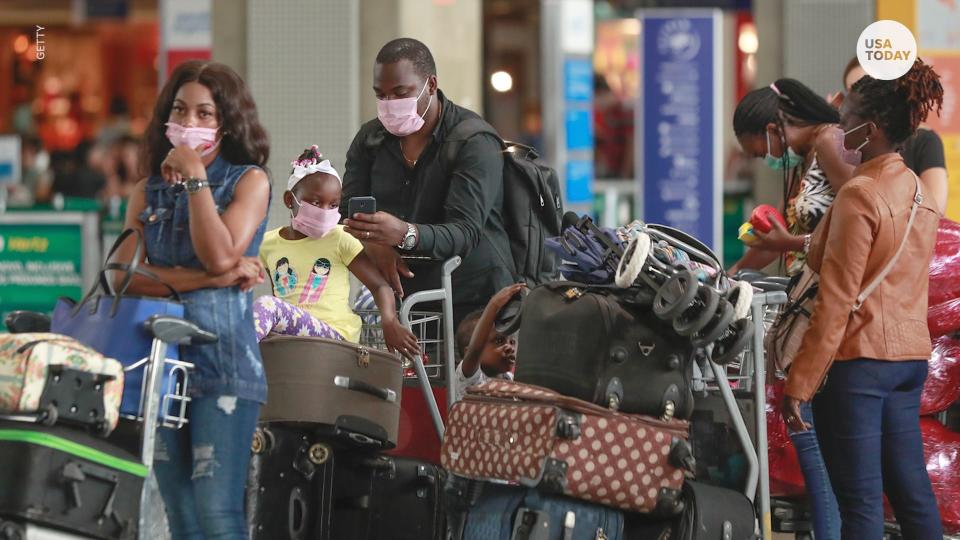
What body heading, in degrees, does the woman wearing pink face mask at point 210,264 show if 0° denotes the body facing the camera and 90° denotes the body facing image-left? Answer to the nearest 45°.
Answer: approximately 45°

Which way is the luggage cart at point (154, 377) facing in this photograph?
to the viewer's left

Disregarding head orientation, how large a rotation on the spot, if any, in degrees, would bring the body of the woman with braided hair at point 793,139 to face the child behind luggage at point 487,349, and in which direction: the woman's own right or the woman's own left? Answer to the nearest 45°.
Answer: approximately 45° to the woman's own left

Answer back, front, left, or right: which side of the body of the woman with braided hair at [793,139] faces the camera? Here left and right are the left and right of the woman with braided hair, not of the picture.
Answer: left

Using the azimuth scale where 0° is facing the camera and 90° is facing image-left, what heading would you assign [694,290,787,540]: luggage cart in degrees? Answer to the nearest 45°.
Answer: approximately 90°

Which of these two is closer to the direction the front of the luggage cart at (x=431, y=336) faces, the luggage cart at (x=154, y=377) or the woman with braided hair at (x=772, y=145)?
the luggage cart
